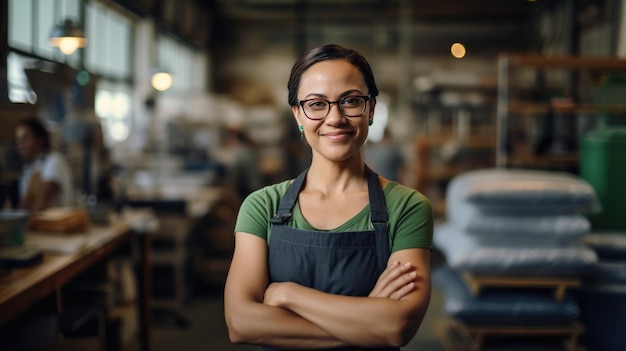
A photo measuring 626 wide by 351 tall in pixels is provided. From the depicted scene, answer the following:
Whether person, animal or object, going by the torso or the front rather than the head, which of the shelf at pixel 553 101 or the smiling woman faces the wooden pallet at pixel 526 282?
the shelf

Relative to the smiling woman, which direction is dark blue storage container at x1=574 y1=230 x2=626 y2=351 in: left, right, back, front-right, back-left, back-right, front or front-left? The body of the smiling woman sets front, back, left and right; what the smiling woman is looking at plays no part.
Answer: back-left

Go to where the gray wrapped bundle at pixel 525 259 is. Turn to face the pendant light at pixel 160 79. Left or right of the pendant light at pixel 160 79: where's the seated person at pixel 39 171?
left

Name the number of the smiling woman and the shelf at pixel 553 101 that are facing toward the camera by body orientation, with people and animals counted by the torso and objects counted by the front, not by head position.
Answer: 2

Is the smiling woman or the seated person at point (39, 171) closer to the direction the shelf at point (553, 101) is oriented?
the smiling woman

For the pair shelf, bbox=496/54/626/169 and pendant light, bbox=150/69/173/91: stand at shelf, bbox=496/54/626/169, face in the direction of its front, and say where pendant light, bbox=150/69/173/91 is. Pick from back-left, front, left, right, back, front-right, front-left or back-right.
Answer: right

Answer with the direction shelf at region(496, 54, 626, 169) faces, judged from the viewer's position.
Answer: facing the viewer

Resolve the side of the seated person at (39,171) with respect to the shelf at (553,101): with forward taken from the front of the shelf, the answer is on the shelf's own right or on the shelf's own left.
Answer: on the shelf's own right

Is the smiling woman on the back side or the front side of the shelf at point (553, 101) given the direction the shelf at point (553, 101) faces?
on the front side

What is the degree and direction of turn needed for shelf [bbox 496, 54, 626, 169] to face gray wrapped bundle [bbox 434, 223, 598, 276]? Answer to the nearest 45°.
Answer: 0° — it already faces it

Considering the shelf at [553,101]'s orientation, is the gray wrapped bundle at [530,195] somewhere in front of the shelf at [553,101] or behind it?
in front
